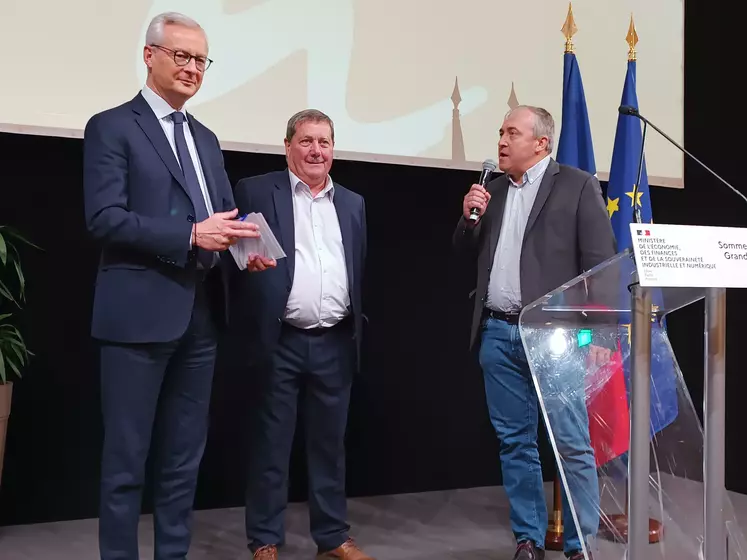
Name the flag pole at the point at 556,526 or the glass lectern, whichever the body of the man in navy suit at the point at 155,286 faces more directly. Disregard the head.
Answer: the glass lectern

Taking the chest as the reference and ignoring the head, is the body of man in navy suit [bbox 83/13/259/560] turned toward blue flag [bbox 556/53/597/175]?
no

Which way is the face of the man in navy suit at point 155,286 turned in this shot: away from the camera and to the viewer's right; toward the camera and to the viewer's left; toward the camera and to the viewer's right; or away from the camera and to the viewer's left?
toward the camera and to the viewer's right

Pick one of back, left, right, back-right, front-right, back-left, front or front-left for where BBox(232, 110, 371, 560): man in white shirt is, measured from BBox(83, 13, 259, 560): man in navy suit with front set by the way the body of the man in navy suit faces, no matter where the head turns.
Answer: left

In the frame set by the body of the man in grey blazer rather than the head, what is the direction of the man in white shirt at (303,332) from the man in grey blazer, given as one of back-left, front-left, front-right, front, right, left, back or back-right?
front-right

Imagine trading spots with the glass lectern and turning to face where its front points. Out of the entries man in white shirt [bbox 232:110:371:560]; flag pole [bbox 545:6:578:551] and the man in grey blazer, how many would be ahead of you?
0

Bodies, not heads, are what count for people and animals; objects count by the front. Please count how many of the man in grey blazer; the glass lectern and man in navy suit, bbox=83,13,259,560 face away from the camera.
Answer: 0

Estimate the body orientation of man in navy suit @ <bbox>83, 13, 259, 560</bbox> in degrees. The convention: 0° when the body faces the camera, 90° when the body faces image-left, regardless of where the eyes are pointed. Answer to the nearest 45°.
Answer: approximately 315°

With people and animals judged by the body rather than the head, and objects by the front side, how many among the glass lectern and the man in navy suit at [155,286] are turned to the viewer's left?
0

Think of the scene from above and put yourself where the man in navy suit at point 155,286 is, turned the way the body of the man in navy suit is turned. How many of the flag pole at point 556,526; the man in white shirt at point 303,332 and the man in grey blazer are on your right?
0

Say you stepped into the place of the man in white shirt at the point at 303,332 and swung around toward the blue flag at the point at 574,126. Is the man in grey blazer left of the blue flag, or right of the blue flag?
right

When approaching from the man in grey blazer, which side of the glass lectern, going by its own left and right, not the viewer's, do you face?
back

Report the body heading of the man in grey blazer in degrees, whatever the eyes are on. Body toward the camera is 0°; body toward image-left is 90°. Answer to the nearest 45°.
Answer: approximately 45°

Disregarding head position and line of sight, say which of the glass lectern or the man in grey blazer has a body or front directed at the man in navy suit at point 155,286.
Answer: the man in grey blazer
